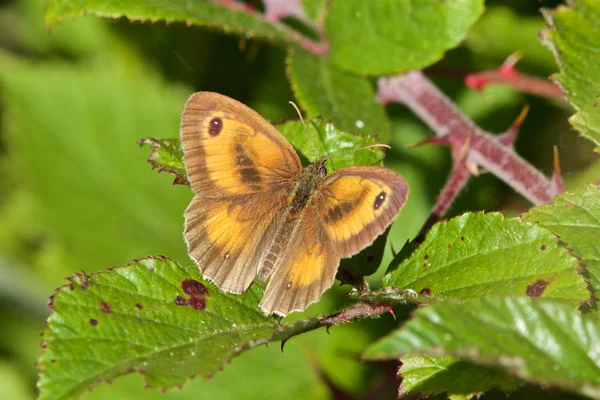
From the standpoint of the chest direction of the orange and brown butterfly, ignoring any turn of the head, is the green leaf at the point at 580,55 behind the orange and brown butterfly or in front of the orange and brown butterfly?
in front

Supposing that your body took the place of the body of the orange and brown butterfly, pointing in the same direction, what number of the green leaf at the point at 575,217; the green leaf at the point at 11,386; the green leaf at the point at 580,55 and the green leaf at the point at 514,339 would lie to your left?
1

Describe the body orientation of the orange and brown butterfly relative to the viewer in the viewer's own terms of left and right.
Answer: facing away from the viewer and to the right of the viewer

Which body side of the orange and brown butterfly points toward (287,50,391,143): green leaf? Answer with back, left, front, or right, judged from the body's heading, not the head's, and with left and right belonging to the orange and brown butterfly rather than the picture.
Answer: front

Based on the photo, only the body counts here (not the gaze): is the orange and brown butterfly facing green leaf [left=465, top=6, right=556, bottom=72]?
yes

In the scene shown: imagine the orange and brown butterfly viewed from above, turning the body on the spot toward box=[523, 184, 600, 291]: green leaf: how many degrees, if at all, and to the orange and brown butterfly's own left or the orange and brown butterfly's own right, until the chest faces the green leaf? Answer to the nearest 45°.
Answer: approximately 45° to the orange and brown butterfly's own right
